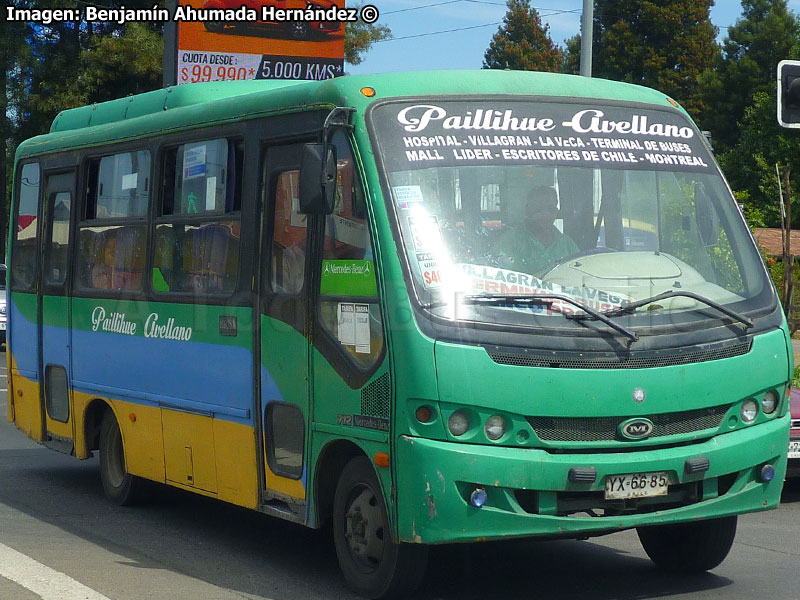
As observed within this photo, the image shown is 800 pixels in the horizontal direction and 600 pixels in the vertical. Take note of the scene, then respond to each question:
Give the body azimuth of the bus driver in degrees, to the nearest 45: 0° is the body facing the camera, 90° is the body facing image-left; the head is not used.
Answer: approximately 315°

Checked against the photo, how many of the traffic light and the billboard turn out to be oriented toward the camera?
2

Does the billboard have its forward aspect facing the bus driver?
yes

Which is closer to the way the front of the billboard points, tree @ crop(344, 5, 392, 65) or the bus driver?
the bus driver

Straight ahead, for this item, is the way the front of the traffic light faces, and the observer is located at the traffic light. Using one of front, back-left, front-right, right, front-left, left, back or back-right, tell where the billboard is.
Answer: back-right

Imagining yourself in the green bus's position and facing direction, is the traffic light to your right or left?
on your left

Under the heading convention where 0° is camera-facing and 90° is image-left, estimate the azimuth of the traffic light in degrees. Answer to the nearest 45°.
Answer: approximately 0°
